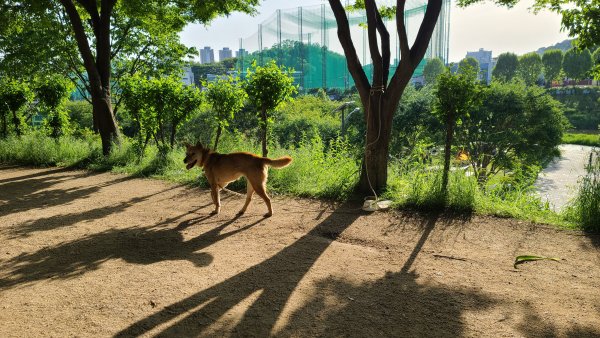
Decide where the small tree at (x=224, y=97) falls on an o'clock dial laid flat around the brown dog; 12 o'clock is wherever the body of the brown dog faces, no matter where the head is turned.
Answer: The small tree is roughly at 3 o'clock from the brown dog.

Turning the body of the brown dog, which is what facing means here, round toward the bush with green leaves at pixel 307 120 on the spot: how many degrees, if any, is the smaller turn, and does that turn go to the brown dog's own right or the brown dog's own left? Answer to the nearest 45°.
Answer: approximately 90° to the brown dog's own right

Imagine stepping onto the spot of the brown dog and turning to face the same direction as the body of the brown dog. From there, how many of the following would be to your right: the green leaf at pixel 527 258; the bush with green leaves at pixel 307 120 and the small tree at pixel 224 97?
2

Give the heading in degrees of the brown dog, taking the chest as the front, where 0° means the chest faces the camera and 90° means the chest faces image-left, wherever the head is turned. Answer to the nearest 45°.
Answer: approximately 90°

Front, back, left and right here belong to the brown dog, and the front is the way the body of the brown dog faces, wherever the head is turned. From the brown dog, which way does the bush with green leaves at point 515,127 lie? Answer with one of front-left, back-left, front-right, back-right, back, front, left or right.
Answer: back-right

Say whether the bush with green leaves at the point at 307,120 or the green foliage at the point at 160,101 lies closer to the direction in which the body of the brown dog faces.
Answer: the green foliage

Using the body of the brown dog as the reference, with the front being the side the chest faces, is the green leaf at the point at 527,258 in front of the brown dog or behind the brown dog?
behind

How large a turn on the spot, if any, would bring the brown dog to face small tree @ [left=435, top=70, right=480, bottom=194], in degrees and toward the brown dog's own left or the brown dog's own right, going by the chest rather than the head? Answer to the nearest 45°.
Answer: approximately 180°
